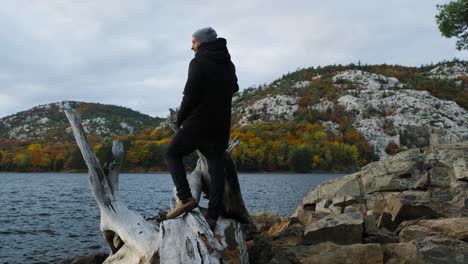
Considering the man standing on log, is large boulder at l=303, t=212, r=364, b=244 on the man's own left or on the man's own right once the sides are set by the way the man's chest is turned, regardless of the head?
on the man's own right

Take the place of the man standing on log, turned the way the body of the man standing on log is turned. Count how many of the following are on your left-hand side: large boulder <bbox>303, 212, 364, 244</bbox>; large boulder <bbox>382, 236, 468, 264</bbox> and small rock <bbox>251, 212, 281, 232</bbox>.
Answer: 0

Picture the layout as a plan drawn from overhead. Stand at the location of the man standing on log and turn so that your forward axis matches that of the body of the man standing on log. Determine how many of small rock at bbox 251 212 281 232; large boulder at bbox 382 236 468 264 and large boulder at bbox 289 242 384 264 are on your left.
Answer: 0

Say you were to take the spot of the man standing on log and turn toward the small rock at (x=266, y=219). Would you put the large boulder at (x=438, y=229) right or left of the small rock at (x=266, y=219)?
right

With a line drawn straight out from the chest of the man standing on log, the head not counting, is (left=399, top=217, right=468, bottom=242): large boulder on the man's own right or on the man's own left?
on the man's own right

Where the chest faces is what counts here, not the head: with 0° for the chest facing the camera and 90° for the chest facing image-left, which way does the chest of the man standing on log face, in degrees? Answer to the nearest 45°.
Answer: approximately 135°

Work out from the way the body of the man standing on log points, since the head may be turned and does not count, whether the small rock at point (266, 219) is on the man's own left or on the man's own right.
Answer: on the man's own right

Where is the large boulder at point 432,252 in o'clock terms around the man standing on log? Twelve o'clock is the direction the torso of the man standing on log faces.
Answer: The large boulder is roughly at 4 o'clock from the man standing on log.

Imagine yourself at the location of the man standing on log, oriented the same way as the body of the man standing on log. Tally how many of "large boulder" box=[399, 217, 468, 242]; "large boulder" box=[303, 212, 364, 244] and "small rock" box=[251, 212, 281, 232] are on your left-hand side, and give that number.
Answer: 0

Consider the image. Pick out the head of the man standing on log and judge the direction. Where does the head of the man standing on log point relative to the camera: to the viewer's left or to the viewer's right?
to the viewer's left
